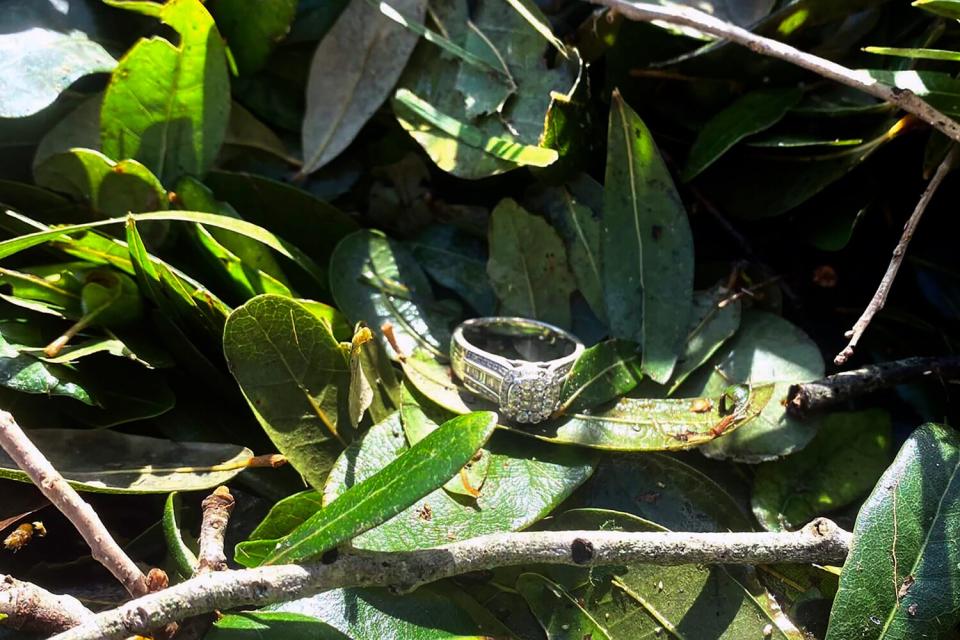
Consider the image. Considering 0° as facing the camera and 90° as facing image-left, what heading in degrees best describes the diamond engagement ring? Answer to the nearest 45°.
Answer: approximately 0°
